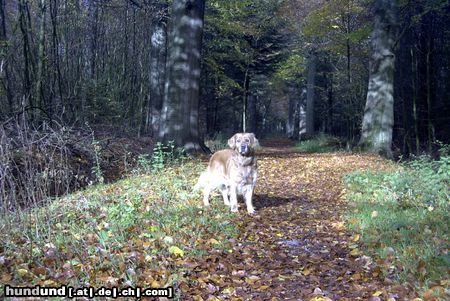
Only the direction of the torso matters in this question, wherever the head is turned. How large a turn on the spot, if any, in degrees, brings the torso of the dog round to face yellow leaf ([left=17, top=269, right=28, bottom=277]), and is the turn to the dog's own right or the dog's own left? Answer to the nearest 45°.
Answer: approximately 90° to the dog's own right

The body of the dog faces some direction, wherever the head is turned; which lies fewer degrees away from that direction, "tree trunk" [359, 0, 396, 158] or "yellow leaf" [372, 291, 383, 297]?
the yellow leaf

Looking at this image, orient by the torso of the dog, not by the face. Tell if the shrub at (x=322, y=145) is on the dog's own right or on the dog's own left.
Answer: on the dog's own left

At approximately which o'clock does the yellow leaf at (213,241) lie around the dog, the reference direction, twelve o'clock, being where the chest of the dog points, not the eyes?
The yellow leaf is roughly at 2 o'clock from the dog.

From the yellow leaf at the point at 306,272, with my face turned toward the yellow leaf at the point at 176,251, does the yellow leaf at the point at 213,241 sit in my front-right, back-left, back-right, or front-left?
front-right

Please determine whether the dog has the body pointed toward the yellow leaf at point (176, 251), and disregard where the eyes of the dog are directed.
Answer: no

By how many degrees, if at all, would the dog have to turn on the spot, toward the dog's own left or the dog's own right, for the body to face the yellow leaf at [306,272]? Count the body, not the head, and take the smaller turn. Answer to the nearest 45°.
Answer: approximately 45° to the dog's own right

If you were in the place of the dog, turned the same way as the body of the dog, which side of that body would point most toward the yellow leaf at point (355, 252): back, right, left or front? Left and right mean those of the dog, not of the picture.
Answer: front

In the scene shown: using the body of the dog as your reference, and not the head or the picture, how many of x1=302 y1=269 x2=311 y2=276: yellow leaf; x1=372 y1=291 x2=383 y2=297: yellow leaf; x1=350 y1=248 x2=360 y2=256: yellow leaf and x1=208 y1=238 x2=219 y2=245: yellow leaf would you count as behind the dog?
0

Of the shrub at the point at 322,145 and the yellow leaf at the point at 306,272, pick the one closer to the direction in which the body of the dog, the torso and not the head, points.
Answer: the yellow leaf

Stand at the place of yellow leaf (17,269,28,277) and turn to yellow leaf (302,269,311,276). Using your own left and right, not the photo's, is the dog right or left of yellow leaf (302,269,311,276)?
left

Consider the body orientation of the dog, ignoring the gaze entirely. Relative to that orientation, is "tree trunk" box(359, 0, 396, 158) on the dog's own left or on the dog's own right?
on the dog's own left

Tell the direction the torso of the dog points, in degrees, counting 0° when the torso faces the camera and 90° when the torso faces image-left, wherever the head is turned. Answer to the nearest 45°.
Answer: approximately 315°
